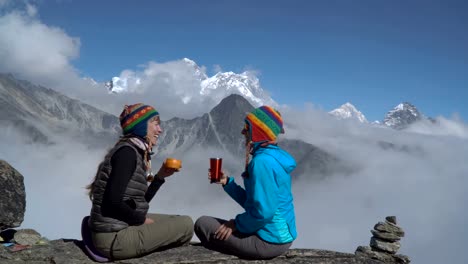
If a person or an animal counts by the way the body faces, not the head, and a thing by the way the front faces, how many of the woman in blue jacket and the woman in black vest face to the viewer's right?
1

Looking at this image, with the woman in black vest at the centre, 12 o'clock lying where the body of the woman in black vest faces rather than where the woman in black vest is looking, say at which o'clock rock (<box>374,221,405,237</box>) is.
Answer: The rock is roughly at 11 o'clock from the woman in black vest.

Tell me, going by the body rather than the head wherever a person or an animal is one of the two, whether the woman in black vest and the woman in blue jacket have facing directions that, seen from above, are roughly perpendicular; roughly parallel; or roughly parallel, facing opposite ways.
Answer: roughly parallel, facing opposite ways

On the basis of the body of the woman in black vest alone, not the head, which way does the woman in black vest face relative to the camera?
to the viewer's right

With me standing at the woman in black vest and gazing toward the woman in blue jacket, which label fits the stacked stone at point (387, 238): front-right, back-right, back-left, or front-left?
front-left

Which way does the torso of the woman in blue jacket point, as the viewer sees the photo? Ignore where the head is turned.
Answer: to the viewer's left

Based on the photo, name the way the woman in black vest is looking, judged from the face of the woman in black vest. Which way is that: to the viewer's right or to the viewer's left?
to the viewer's right

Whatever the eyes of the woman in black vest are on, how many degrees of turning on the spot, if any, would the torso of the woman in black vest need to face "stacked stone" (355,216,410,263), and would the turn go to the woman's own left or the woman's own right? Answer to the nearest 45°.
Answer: approximately 45° to the woman's own left

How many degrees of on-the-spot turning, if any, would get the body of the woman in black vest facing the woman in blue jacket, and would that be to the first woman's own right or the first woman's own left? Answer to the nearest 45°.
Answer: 0° — they already face them

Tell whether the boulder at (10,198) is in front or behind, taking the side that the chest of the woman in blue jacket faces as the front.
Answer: in front

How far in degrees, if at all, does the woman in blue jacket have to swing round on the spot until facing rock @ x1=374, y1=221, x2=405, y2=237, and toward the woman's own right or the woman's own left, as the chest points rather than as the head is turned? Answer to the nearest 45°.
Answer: approximately 135° to the woman's own right

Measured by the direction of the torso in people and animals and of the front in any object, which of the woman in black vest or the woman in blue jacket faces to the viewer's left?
the woman in blue jacket

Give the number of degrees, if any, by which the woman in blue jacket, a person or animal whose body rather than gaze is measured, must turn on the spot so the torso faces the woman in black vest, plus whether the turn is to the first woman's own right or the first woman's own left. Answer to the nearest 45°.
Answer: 0° — they already face them
